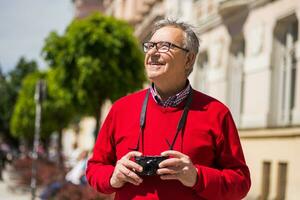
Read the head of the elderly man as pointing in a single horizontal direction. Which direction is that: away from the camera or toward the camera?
toward the camera

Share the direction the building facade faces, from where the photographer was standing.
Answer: facing the viewer and to the left of the viewer
